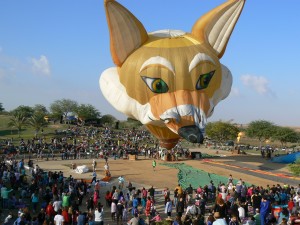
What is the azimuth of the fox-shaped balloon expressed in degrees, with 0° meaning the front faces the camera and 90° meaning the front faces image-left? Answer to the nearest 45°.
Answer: approximately 315°

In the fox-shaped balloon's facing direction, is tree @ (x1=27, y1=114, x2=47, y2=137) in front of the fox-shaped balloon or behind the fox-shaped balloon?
behind

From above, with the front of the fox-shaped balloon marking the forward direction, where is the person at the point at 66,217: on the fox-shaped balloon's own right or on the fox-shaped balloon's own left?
on the fox-shaped balloon's own right

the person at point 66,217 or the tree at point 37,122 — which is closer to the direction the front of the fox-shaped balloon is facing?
the person
